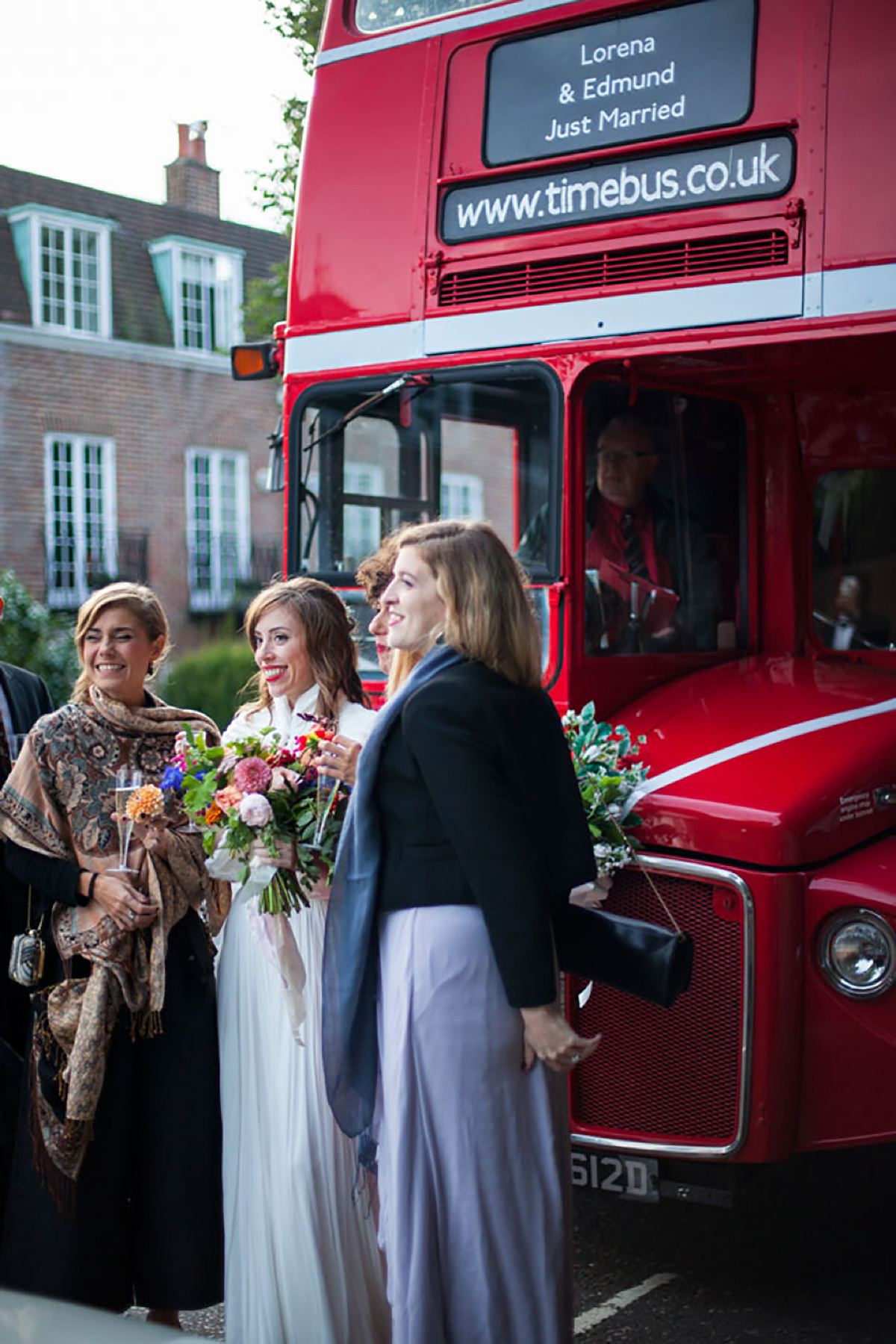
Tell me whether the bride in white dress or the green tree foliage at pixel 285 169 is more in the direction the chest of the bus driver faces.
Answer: the bride in white dress

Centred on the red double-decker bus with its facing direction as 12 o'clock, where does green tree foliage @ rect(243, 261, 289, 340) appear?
The green tree foliage is roughly at 4 o'clock from the red double-decker bus.

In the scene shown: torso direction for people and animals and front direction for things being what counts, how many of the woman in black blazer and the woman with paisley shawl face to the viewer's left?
1

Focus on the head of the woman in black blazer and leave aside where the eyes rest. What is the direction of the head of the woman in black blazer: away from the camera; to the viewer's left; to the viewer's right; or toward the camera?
to the viewer's left

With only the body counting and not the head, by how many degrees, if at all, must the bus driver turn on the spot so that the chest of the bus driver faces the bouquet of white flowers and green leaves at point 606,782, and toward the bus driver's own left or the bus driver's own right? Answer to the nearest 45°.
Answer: approximately 45° to the bus driver's own left

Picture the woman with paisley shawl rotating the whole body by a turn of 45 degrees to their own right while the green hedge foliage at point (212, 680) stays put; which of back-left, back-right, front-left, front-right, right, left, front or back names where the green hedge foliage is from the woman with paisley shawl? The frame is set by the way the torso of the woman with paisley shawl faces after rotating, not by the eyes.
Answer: back-right

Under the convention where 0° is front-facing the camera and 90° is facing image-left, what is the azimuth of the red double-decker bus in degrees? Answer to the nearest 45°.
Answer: approximately 45°

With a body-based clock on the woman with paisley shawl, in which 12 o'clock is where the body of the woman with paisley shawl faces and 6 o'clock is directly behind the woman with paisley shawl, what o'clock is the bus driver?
The bus driver is roughly at 8 o'clock from the woman with paisley shawl.
